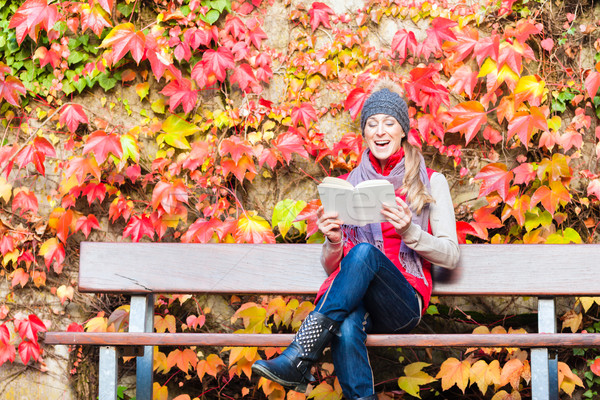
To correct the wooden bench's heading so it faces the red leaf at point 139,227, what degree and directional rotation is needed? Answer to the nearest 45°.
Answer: approximately 135° to its right

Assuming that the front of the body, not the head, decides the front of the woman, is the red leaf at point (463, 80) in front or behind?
behind

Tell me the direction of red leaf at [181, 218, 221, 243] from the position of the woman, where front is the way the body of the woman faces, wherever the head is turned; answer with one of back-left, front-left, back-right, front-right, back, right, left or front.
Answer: right

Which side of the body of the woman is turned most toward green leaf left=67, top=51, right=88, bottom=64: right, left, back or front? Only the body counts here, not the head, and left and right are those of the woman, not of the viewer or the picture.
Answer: right

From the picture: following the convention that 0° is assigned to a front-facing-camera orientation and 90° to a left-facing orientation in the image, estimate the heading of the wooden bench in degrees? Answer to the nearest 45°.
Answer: approximately 0°

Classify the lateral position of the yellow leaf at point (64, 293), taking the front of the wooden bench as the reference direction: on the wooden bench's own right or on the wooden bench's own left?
on the wooden bench's own right

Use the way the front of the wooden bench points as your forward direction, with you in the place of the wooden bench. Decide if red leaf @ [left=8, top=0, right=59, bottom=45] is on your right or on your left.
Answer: on your right

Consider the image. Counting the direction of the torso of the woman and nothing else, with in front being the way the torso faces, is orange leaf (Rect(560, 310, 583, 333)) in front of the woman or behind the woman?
behind

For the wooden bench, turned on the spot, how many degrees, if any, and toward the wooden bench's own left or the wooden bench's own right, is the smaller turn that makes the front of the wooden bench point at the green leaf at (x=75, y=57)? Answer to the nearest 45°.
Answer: approximately 135° to the wooden bench's own right

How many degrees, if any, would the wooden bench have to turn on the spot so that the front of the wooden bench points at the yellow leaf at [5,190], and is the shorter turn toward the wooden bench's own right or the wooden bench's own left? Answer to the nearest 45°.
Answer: approximately 135° to the wooden bench's own right

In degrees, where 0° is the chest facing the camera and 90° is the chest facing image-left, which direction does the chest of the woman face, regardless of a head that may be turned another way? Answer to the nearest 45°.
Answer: approximately 45°
